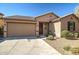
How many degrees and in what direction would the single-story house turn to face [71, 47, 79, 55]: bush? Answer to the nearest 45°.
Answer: approximately 45° to its left

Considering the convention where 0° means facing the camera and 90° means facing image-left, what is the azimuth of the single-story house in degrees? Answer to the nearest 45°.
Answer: approximately 0°

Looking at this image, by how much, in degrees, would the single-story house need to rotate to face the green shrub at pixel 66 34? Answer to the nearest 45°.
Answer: approximately 45° to its left
